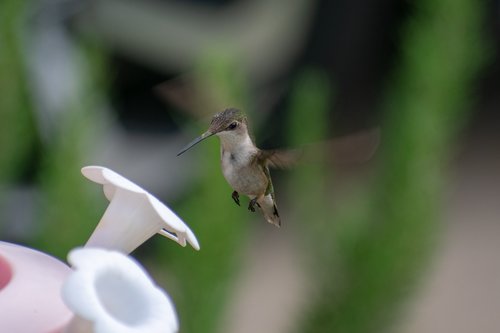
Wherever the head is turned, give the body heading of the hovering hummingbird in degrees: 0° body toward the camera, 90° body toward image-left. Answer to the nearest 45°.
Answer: approximately 45°
